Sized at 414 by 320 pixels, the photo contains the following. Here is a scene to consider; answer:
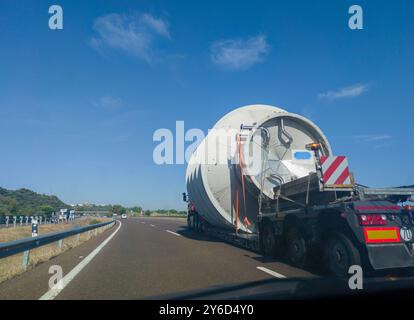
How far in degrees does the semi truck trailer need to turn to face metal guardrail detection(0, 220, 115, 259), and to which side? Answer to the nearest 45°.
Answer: approximately 45° to its left

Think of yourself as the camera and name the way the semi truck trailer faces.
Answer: facing away from the viewer and to the left of the viewer
